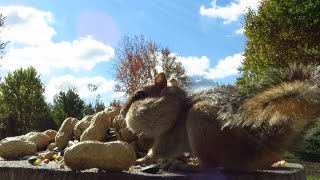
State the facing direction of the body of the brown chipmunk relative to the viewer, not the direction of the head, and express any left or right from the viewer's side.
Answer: facing to the left of the viewer

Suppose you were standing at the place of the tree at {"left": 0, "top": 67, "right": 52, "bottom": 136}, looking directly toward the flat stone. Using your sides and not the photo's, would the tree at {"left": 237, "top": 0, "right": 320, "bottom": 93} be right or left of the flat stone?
left

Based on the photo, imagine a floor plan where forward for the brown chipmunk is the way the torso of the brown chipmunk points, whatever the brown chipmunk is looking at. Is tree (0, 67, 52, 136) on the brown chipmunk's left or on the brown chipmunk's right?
on the brown chipmunk's right

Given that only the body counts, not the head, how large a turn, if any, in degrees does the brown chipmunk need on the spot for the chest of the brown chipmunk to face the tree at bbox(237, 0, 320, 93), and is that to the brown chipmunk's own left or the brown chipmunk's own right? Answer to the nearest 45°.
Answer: approximately 90° to the brown chipmunk's own right

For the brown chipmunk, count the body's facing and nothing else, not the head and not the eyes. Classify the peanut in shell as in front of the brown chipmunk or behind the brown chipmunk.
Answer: in front
